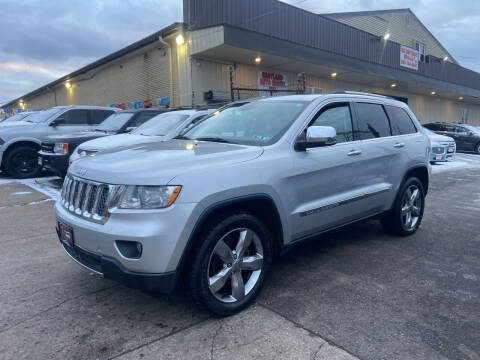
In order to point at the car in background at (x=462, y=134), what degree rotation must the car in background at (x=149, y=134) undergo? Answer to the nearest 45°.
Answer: approximately 180°

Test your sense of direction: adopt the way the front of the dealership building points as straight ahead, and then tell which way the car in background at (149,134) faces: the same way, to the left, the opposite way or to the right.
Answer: to the right

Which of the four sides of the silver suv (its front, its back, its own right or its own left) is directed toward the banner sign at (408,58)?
back

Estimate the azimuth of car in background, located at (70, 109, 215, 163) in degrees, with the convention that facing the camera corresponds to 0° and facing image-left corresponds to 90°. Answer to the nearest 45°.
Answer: approximately 45°

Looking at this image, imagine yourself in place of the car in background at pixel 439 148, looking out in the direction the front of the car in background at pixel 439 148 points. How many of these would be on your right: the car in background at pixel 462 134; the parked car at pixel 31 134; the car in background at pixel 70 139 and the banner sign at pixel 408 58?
2

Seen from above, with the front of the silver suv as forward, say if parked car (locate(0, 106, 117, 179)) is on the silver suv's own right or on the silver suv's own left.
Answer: on the silver suv's own right

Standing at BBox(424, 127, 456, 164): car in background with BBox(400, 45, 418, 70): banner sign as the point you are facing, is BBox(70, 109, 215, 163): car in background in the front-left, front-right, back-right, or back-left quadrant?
back-left

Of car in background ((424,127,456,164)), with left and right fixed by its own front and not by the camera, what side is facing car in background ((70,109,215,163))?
right
